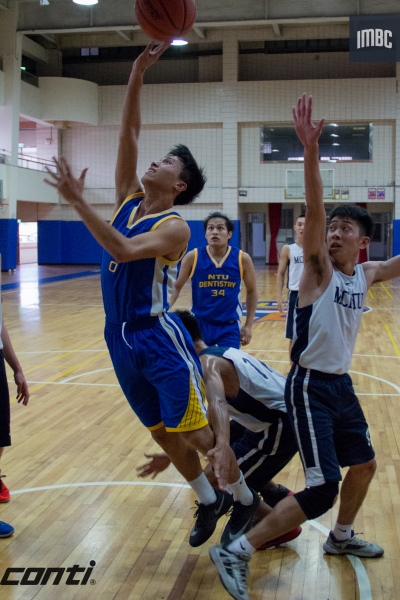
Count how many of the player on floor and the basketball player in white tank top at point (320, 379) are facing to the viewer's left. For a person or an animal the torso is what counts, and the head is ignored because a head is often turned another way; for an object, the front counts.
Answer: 1

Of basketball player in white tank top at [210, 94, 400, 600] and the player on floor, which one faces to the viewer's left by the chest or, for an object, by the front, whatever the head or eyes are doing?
the player on floor

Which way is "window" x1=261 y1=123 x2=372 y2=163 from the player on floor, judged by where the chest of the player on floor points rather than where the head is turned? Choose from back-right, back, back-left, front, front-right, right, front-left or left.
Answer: right

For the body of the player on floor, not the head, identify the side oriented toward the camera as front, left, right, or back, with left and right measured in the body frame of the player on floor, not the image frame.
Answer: left
